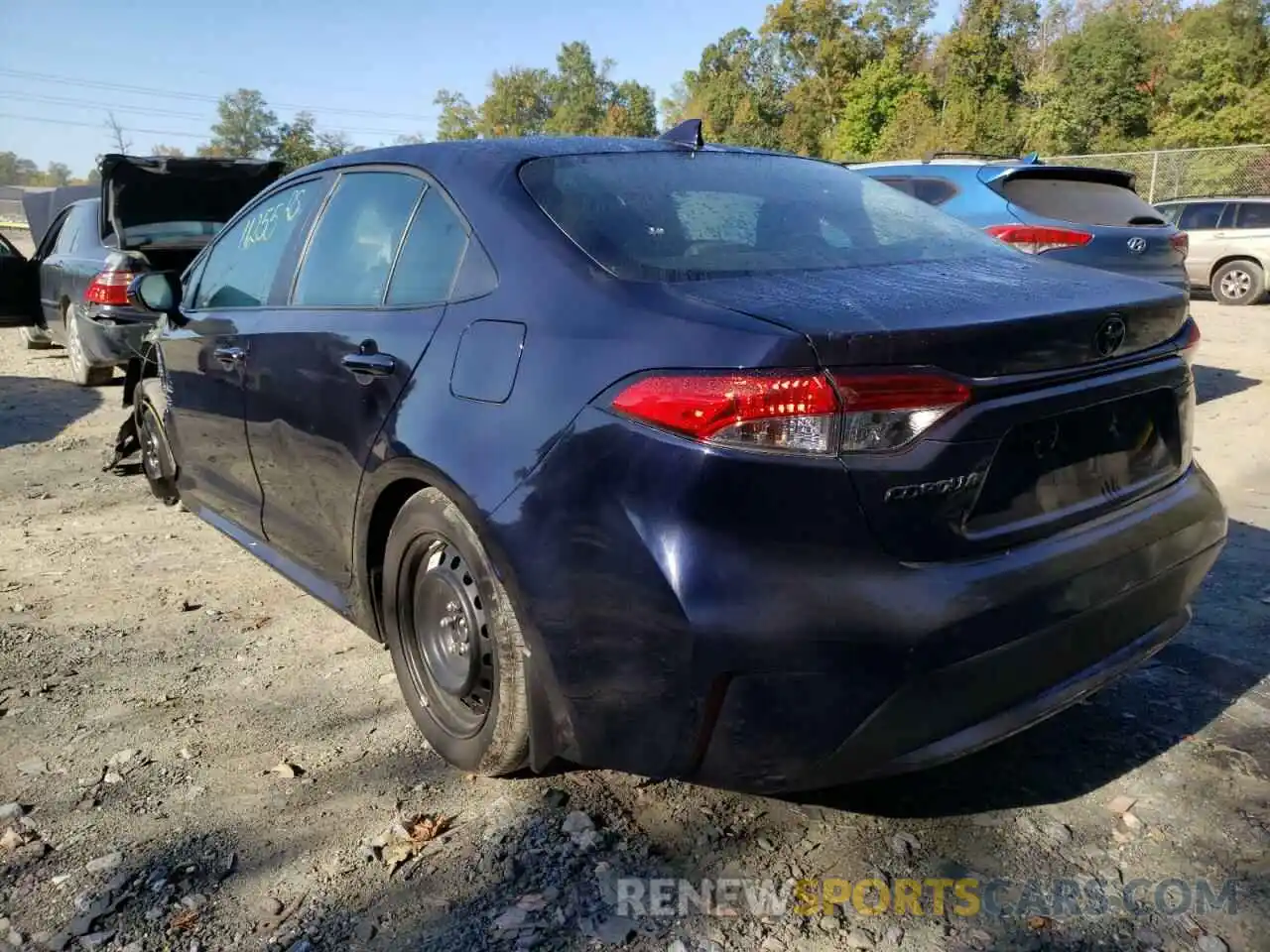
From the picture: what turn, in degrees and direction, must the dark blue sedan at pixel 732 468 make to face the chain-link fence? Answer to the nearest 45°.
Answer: approximately 90° to its right

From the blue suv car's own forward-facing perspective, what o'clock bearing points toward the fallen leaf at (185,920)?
The fallen leaf is roughly at 8 o'clock from the blue suv car.

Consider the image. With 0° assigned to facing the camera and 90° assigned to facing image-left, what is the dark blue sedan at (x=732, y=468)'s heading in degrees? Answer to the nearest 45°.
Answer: approximately 135°

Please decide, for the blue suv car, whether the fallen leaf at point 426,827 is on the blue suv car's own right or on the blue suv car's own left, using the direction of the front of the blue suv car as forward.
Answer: on the blue suv car's own left

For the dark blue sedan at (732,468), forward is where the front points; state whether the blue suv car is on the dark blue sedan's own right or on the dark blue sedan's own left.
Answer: on the dark blue sedan's own right

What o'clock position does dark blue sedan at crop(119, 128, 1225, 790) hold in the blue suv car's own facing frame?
The dark blue sedan is roughly at 8 o'clock from the blue suv car.

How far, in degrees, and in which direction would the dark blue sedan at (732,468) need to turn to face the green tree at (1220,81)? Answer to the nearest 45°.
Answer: approximately 90° to its right

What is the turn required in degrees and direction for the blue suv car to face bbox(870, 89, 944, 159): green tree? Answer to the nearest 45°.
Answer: approximately 45° to its right

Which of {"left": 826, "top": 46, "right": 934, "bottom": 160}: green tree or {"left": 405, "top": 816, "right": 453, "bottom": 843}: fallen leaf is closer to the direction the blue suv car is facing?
the green tree

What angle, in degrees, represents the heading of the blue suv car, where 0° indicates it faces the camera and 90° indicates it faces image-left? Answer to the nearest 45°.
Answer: approximately 135°
